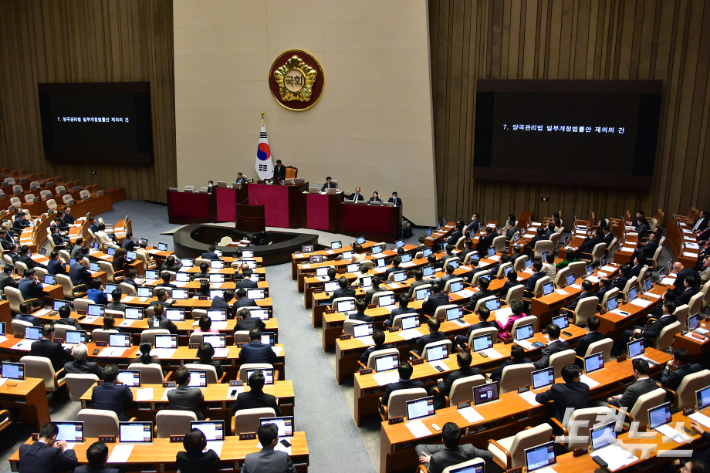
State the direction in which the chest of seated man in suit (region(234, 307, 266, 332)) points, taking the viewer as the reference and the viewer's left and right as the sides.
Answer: facing away from the viewer

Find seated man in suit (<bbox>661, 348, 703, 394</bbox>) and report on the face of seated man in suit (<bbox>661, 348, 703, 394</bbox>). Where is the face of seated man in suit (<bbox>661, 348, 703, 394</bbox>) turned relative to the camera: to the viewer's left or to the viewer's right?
to the viewer's left

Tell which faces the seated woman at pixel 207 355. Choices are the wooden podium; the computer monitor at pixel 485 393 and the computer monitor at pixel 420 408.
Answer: the wooden podium

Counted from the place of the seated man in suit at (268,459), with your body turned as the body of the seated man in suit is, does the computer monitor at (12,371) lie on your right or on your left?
on your left

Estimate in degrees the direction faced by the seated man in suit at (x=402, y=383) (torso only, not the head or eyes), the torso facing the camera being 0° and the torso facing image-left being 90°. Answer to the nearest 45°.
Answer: approximately 180°

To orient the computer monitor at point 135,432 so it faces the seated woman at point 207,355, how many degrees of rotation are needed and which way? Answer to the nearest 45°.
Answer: approximately 135° to its left

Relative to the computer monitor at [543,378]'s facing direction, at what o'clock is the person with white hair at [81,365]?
The person with white hair is roughly at 4 o'clock from the computer monitor.

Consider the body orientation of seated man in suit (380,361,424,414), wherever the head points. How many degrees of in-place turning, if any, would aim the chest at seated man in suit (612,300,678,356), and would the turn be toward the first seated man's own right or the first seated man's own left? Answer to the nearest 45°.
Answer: approximately 45° to the first seated man's own right

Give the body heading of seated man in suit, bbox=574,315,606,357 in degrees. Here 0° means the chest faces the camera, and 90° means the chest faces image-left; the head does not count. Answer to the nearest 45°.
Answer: approximately 135°

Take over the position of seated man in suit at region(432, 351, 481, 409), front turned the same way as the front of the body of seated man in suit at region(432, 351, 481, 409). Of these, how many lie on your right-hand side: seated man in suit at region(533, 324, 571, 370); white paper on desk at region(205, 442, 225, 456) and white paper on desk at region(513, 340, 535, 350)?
2

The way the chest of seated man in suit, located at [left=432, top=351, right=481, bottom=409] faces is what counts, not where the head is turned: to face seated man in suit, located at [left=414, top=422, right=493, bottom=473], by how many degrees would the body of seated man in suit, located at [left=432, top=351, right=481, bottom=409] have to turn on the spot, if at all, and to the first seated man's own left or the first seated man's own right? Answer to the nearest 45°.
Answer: approximately 135° to the first seated man's own left

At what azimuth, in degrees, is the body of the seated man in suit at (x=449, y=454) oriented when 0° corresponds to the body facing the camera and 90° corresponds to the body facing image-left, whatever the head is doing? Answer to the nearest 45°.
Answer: approximately 135°

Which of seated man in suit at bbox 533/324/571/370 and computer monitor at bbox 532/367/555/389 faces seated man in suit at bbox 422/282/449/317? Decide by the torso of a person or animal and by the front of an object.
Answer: seated man in suit at bbox 533/324/571/370
